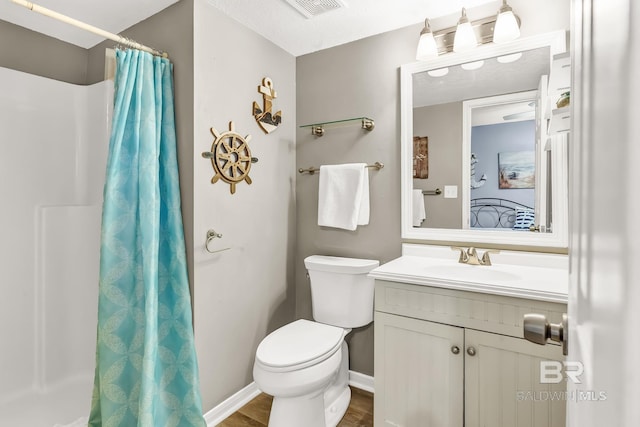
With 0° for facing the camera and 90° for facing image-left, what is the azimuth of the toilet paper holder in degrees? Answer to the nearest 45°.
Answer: approximately 315°

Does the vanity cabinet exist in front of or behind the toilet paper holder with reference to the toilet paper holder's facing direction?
in front

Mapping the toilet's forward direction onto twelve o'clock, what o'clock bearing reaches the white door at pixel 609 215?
The white door is roughly at 10 o'clock from the toilet.

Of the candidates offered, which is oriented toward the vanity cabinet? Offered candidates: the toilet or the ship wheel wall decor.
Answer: the ship wheel wall decor

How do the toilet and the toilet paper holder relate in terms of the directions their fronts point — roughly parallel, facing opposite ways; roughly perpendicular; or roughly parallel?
roughly perpendicular

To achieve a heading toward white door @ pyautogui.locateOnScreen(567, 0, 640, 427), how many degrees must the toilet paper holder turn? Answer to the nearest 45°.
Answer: approximately 45° to its right

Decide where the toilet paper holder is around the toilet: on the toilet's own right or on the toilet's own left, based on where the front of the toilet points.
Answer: on the toilet's own right

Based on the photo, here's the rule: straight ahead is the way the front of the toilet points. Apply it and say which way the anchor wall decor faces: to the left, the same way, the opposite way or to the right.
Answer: to the left

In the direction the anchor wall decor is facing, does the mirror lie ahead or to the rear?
ahead

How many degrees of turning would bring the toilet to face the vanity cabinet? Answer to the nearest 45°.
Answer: approximately 90° to its left
